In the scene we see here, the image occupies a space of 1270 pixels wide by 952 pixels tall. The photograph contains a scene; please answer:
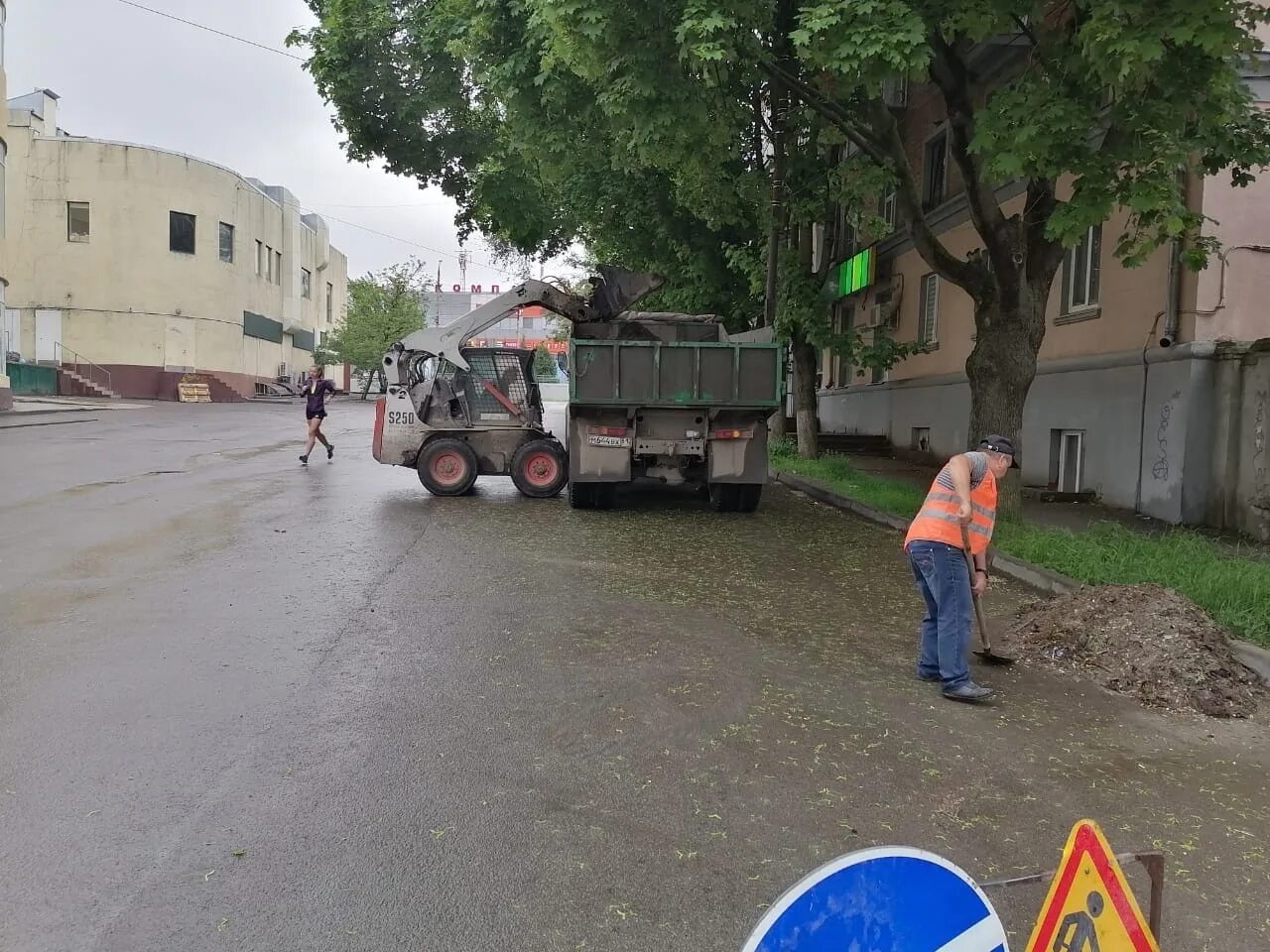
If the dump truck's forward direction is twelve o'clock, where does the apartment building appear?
The apartment building is roughly at 3 o'clock from the dump truck.

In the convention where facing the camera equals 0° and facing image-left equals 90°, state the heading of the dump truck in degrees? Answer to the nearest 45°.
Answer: approximately 180°

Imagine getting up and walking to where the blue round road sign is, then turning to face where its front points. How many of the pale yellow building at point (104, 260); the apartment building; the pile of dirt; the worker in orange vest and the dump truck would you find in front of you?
0

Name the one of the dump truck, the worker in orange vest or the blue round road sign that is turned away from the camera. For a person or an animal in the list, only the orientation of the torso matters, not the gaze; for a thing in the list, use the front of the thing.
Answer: the dump truck

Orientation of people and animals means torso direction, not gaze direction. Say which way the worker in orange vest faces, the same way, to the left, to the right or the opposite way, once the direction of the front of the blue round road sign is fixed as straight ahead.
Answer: to the left

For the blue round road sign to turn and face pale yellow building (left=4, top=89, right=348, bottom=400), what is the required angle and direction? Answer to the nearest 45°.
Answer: approximately 135° to its right

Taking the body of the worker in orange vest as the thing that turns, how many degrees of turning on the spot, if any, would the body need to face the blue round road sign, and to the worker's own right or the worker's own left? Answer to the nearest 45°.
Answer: approximately 90° to the worker's own right

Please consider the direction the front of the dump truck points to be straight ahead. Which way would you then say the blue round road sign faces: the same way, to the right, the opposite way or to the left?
the opposite way

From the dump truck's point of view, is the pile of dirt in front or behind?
behind

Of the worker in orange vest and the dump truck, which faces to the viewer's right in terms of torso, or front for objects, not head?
the worker in orange vest

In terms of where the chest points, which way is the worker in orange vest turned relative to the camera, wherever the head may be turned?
to the viewer's right

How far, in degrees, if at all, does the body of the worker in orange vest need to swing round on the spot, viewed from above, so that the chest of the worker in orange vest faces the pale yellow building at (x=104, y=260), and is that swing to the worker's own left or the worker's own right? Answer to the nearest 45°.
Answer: approximately 135° to the worker's own left

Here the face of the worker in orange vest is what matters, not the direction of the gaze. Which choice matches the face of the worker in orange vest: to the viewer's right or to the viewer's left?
to the viewer's right

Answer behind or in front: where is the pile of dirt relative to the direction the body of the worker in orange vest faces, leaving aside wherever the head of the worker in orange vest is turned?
in front

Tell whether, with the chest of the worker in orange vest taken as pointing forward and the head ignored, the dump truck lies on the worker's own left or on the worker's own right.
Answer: on the worker's own left

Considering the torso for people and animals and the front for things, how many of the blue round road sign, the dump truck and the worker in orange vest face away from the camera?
1

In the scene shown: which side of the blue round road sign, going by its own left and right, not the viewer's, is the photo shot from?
front

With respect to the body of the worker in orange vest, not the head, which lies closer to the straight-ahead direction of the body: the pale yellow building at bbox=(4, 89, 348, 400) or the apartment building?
the apartment building

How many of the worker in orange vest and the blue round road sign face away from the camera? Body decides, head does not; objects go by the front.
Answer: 0
